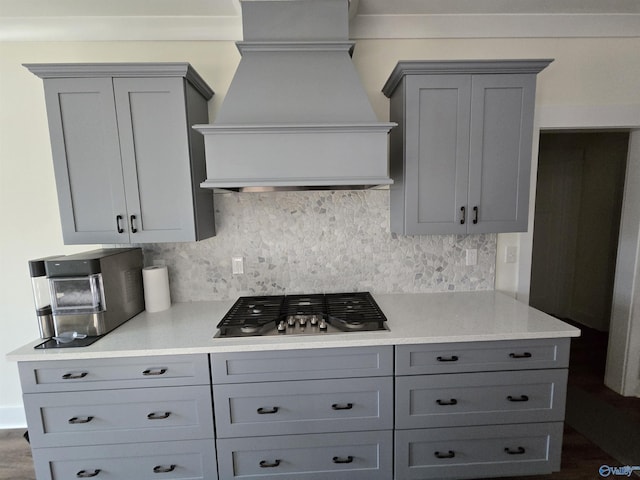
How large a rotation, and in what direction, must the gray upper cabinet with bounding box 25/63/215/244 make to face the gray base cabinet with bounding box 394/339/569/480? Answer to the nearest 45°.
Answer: approximately 45° to its left

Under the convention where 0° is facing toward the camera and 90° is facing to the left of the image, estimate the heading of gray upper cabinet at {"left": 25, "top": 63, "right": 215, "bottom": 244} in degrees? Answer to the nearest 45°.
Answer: approximately 0°

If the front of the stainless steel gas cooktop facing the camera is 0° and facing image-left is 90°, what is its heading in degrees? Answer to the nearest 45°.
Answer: approximately 0°

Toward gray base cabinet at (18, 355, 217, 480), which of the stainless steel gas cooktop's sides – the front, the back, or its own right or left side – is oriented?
right
